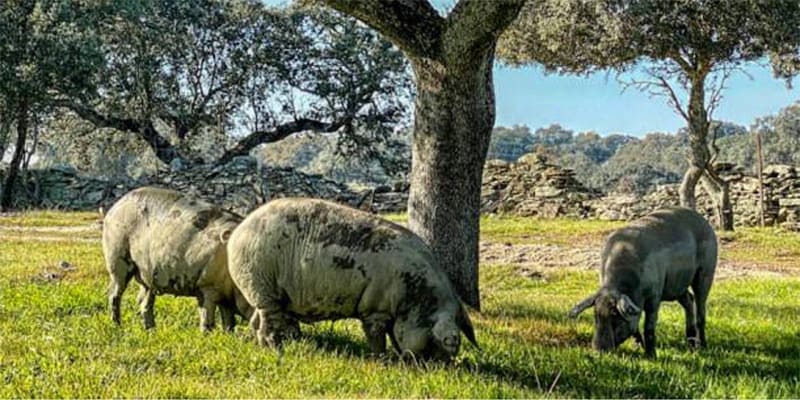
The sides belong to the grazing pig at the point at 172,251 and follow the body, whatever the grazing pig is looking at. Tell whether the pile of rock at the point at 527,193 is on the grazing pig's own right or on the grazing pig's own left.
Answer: on the grazing pig's own left

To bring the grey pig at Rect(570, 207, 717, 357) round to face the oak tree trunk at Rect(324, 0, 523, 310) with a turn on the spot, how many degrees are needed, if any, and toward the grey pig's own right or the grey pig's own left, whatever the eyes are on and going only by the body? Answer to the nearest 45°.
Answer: approximately 45° to the grey pig's own right

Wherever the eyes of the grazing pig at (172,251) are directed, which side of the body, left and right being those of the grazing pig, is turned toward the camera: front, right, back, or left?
right

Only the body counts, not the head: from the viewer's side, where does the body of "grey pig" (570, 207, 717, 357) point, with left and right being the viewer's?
facing the viewer and to the left of the viewer

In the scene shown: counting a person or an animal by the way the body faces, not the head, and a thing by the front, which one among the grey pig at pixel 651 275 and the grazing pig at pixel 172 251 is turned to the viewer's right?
the grazing pig

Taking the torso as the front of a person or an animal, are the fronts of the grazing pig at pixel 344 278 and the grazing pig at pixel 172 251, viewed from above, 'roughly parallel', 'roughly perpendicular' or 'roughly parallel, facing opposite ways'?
roughly parallel

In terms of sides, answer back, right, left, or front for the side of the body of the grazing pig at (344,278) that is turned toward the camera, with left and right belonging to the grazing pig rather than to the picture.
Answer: right

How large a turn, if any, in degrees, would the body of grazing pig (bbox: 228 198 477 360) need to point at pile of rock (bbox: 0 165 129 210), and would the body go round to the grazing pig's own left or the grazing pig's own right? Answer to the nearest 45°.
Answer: approximately 135° to the grazing pig's own left

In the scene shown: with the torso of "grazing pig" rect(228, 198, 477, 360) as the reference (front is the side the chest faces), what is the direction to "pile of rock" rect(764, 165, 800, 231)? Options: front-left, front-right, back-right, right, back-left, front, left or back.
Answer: front-left

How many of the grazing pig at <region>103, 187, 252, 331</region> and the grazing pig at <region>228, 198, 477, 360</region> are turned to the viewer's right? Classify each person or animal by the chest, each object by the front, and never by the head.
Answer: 2

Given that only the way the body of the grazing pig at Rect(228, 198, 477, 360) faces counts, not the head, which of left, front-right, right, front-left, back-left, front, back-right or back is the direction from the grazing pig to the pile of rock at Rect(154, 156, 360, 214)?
left

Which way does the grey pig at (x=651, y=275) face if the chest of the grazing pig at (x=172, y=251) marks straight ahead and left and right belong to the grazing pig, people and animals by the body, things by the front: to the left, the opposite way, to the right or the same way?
the opposite way

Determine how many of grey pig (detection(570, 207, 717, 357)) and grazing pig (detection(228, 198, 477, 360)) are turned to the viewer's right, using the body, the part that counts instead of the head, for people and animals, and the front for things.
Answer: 1
